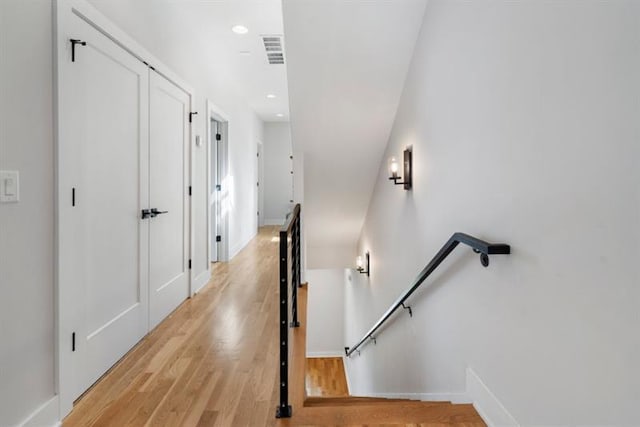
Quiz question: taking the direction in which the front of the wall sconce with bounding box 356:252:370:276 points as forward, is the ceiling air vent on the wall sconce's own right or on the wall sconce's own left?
on the wall sconce's own left

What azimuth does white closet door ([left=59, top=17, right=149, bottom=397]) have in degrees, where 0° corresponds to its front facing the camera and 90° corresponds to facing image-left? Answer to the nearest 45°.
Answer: approximately 315°

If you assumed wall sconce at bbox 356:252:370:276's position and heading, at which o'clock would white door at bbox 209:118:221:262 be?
The white door is roughly at 12 o'clock from the wall sconce.

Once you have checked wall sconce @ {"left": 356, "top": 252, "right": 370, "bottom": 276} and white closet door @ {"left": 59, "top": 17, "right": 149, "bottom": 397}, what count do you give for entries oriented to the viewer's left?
1

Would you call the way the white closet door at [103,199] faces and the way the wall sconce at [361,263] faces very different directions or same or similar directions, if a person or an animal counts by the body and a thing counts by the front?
very different directions

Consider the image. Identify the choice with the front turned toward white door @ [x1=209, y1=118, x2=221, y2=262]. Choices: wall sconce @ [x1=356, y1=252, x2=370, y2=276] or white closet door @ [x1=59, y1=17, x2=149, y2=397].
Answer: the wall sconce

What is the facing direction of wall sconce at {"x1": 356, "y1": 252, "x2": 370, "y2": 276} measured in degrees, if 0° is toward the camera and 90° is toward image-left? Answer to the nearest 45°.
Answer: approximately 90°

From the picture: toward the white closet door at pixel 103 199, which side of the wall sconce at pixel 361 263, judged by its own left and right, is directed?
left
